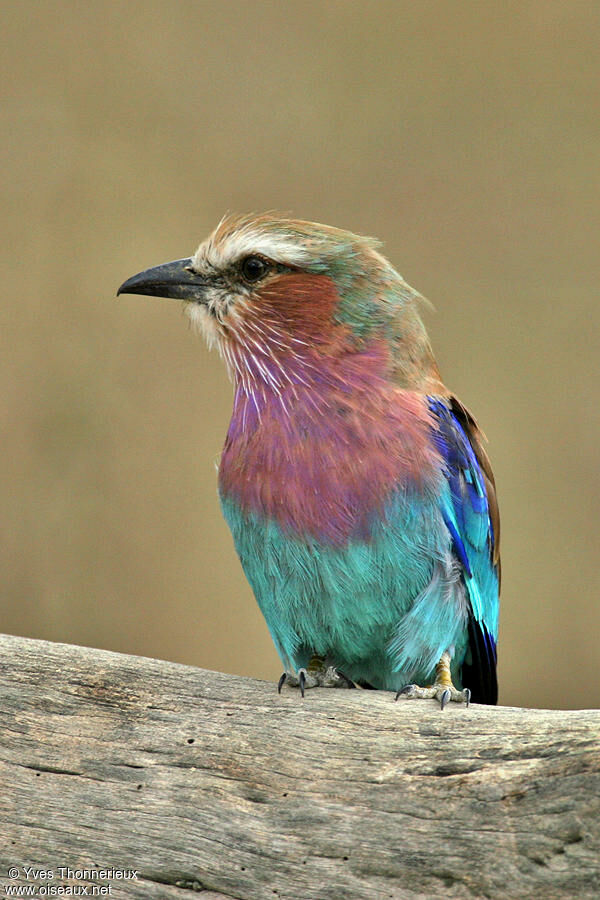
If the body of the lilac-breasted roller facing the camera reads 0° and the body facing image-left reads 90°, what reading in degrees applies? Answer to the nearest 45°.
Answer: approximately 45°
